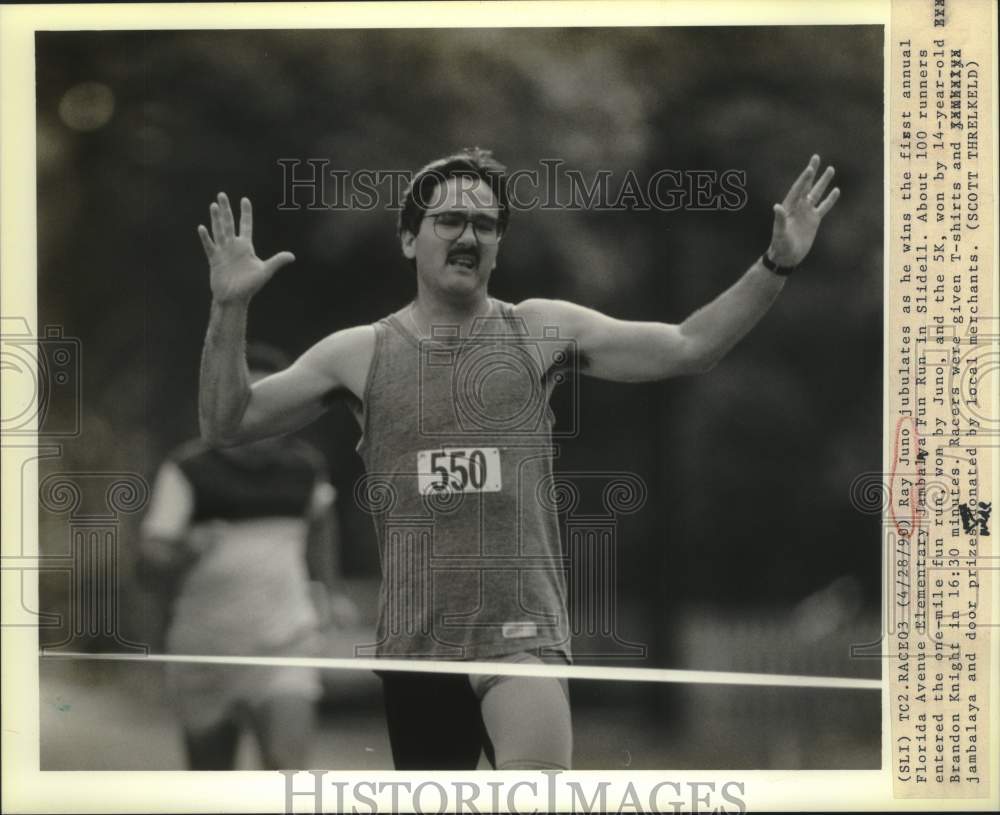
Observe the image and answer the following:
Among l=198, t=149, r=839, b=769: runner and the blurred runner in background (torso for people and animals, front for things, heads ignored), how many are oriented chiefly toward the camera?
2
